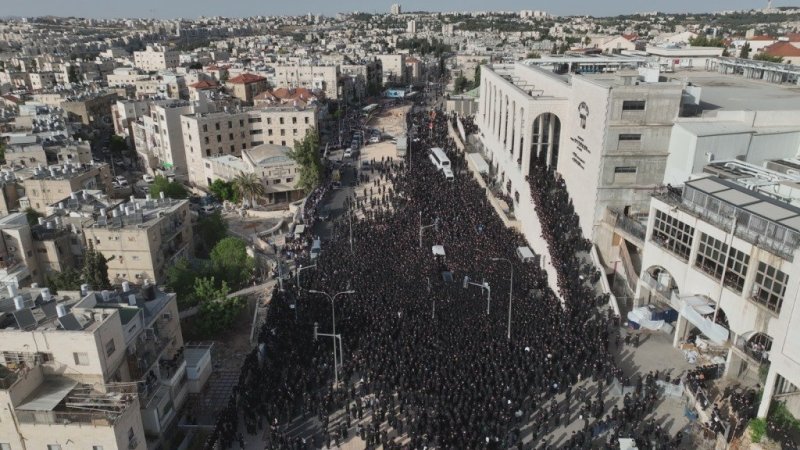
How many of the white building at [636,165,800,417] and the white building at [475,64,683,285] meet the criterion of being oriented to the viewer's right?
0

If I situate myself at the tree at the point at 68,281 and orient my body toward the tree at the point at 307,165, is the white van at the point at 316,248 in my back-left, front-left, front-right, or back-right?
front-right

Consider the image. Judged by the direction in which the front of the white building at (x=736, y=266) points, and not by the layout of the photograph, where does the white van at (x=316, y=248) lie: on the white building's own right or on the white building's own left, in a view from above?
on the white building's own right

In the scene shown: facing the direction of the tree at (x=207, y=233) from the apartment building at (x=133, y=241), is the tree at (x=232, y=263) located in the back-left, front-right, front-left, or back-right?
front-right

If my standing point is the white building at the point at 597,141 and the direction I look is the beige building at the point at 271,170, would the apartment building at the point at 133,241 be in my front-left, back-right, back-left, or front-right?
front-left

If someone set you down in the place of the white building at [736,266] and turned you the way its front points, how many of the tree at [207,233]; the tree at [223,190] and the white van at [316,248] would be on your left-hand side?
0

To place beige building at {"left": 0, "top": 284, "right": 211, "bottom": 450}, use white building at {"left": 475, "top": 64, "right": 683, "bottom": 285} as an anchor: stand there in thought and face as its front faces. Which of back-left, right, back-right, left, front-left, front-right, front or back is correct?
front

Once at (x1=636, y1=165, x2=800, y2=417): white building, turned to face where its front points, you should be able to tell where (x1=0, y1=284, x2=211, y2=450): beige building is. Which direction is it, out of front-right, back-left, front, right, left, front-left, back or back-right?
front

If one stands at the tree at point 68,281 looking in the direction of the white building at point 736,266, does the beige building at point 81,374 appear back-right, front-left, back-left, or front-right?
front-right

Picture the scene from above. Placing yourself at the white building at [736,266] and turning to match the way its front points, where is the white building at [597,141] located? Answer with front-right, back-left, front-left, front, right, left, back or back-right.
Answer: right

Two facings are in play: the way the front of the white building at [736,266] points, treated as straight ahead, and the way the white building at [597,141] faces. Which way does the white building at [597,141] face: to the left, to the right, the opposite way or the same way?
the same way

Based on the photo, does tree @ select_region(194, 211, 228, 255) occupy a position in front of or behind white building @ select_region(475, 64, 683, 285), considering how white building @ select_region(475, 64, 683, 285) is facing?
in front

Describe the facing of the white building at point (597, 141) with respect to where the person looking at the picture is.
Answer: facing the viewer and to the left of the viewer

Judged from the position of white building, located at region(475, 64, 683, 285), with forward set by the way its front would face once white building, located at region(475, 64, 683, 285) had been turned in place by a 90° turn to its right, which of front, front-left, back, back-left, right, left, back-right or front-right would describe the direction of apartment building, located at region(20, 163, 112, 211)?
front-left
